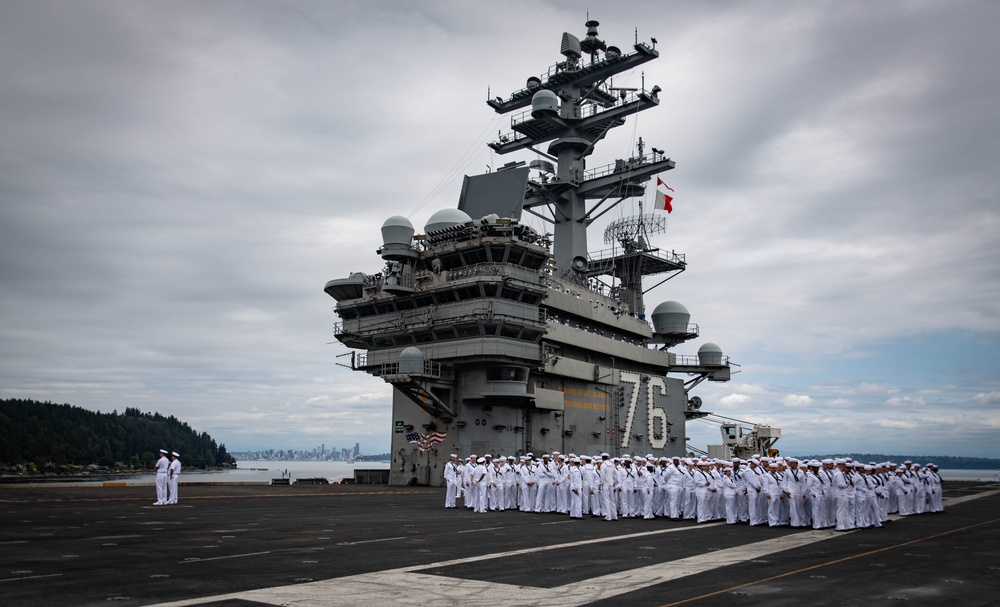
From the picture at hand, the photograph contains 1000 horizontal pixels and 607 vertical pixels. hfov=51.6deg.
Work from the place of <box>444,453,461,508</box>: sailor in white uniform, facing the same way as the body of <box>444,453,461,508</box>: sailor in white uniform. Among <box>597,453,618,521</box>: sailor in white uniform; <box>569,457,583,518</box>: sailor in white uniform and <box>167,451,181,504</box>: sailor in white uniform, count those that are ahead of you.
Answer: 2

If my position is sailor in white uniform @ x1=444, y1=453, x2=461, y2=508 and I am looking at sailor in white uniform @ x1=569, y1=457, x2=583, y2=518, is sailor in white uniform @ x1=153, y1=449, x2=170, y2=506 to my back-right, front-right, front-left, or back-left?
back-right

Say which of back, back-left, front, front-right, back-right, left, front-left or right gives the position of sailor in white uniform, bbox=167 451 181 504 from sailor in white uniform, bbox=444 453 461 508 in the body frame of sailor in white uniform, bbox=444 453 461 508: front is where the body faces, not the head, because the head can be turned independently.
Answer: back-right

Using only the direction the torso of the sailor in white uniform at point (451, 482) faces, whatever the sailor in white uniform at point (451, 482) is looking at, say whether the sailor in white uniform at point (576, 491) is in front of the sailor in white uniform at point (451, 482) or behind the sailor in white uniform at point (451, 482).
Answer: in front

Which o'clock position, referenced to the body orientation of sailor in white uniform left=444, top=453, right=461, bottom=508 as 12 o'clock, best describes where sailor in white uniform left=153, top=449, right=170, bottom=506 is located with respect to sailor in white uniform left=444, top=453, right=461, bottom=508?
sailor in white uniform left=153, top=449, right=170, bottom=506 is roughly at 4 o'clock from sailor in white uniform left=444, top=453, right=461, bottom=508.

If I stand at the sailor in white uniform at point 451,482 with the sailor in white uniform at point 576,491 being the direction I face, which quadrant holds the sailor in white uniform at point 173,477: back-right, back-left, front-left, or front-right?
back-right

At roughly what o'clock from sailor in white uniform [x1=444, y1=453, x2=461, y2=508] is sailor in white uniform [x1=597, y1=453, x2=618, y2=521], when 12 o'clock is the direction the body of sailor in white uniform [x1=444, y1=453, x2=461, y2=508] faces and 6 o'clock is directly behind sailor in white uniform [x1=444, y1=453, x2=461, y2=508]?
sailor in white uniform [x1=597, y1=453, x2=618, y2=521] is roughly at 12 o'clock from sailor in white uniform [x1=444, y1=453, x2=461, y2=508].
